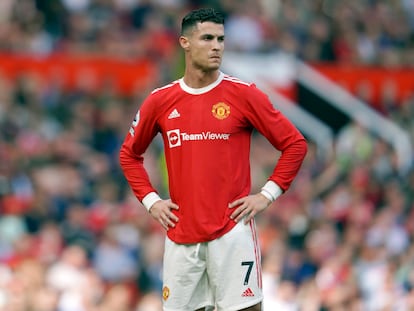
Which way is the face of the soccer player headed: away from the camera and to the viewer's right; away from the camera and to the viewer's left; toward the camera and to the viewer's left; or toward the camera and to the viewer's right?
toward the camera and to the viewer's right

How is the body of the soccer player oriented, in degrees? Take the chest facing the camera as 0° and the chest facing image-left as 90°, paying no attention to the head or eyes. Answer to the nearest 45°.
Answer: approximately 0°
